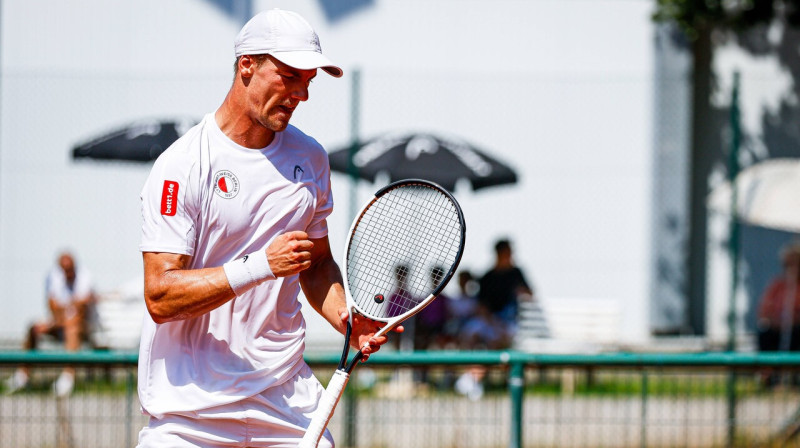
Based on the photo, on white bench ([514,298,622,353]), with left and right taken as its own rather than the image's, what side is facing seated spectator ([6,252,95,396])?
right

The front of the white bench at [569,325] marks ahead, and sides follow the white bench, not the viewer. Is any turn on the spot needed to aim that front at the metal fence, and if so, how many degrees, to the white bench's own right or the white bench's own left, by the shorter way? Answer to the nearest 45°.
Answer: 0° — it already faces it

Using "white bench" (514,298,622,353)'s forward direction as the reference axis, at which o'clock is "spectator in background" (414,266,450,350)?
The spectator in background is roughly at 2 o'clock from the white bench.

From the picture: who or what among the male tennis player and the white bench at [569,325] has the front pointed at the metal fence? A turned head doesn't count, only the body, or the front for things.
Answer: the white bench

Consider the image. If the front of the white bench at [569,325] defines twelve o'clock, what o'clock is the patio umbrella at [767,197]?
The patio umbrella is roughly at 10 o'clock from the white bench.

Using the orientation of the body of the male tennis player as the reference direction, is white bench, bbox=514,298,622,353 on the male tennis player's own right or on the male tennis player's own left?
on the male tennis player's own left

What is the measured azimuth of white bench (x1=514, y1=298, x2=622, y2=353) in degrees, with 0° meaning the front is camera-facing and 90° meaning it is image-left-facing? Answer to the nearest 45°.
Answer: approximately 0°

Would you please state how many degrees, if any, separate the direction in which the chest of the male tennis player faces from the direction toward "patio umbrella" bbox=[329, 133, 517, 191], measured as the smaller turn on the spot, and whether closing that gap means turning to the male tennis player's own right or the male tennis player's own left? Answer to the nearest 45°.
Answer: approximately 135° to the male tennis player's own left

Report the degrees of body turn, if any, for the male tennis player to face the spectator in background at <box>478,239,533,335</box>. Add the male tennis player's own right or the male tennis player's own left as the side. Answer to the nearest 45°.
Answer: approximately 135° to the male tennis player's own left

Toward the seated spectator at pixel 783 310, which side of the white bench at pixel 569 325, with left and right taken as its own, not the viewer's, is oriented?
left

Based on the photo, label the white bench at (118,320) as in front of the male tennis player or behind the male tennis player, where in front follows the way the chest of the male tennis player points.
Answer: behind
